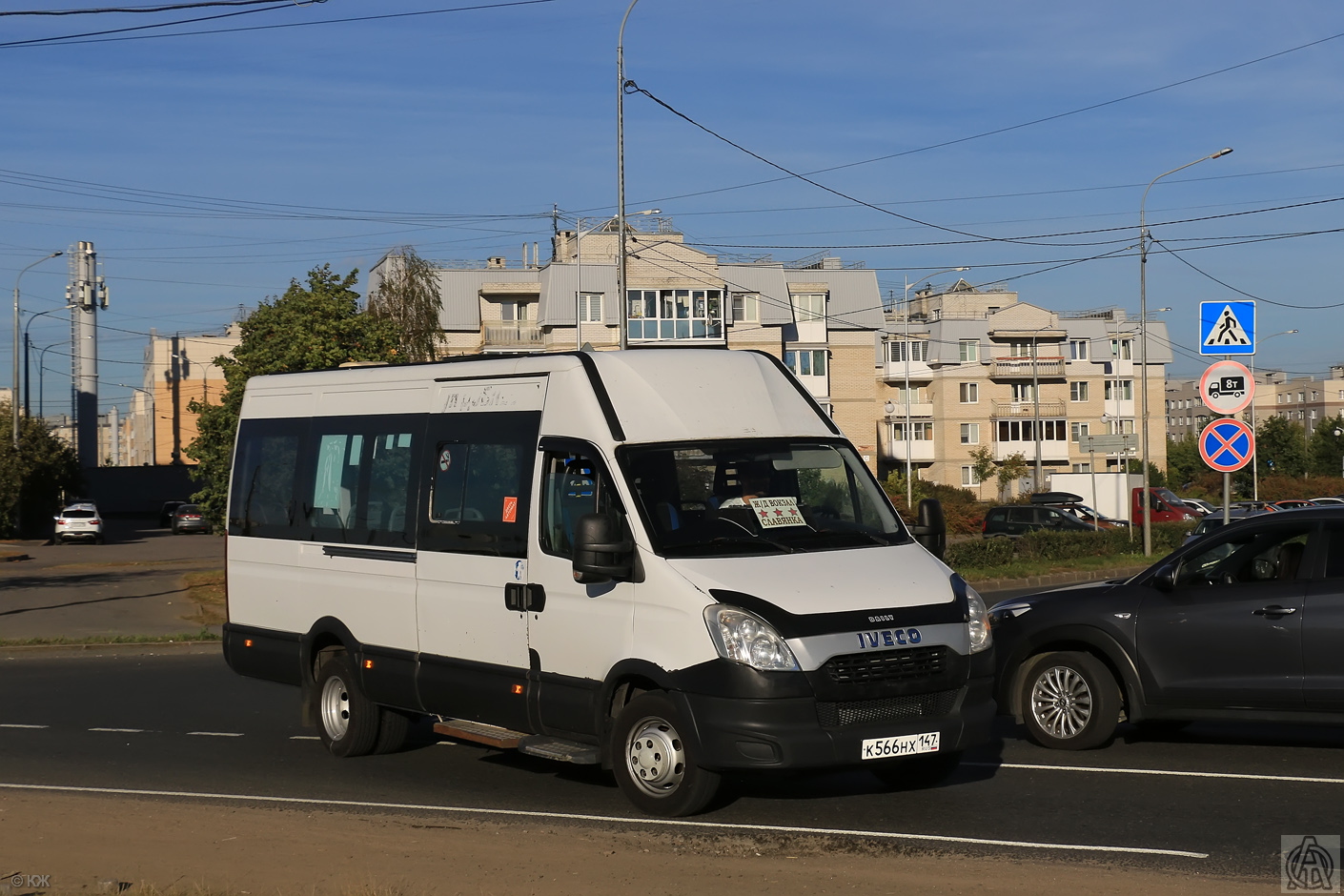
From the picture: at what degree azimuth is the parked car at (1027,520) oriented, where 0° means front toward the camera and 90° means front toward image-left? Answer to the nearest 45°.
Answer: approximately 270°

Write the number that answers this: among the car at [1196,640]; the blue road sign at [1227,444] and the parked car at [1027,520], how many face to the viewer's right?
1

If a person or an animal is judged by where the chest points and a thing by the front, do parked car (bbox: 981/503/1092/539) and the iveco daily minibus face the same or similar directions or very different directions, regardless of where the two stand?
same or similar directions

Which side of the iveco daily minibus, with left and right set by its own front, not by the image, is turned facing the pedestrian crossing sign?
left

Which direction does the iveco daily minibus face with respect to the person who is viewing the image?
facing the viewer and to the right of the viewer

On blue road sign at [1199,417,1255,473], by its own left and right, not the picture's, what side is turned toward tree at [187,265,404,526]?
right

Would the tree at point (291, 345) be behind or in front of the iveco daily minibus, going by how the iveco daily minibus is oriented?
behind

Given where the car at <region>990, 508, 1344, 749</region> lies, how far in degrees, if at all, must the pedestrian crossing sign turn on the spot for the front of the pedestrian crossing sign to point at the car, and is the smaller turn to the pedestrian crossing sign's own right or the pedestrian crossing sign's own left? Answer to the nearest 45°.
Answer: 0° — it already faces it

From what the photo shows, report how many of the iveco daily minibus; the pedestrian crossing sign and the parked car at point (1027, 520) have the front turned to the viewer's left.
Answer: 0

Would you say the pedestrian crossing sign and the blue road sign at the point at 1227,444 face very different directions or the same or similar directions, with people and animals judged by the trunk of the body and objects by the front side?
same or similar directions

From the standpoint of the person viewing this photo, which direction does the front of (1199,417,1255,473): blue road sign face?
facing the viewer

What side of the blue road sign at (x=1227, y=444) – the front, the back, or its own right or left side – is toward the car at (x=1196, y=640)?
front

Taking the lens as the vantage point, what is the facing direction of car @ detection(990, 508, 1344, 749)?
facing to the left of the viewer

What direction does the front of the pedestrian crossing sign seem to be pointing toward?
toward the camera

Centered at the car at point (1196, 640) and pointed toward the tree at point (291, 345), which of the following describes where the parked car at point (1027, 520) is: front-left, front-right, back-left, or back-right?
front-right

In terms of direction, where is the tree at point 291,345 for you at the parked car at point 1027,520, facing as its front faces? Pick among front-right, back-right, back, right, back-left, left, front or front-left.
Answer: back-right

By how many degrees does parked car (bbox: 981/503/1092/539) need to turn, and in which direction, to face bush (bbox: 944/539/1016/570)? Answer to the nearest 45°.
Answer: approximately 90° to its right

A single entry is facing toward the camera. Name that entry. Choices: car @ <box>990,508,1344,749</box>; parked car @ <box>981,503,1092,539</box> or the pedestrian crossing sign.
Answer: the pedestrian crossing sign

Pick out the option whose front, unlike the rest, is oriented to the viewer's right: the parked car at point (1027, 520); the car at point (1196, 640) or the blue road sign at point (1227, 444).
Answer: the parked car at point (1027, 520)

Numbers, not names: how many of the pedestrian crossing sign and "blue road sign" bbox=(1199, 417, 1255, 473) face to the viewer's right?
0
